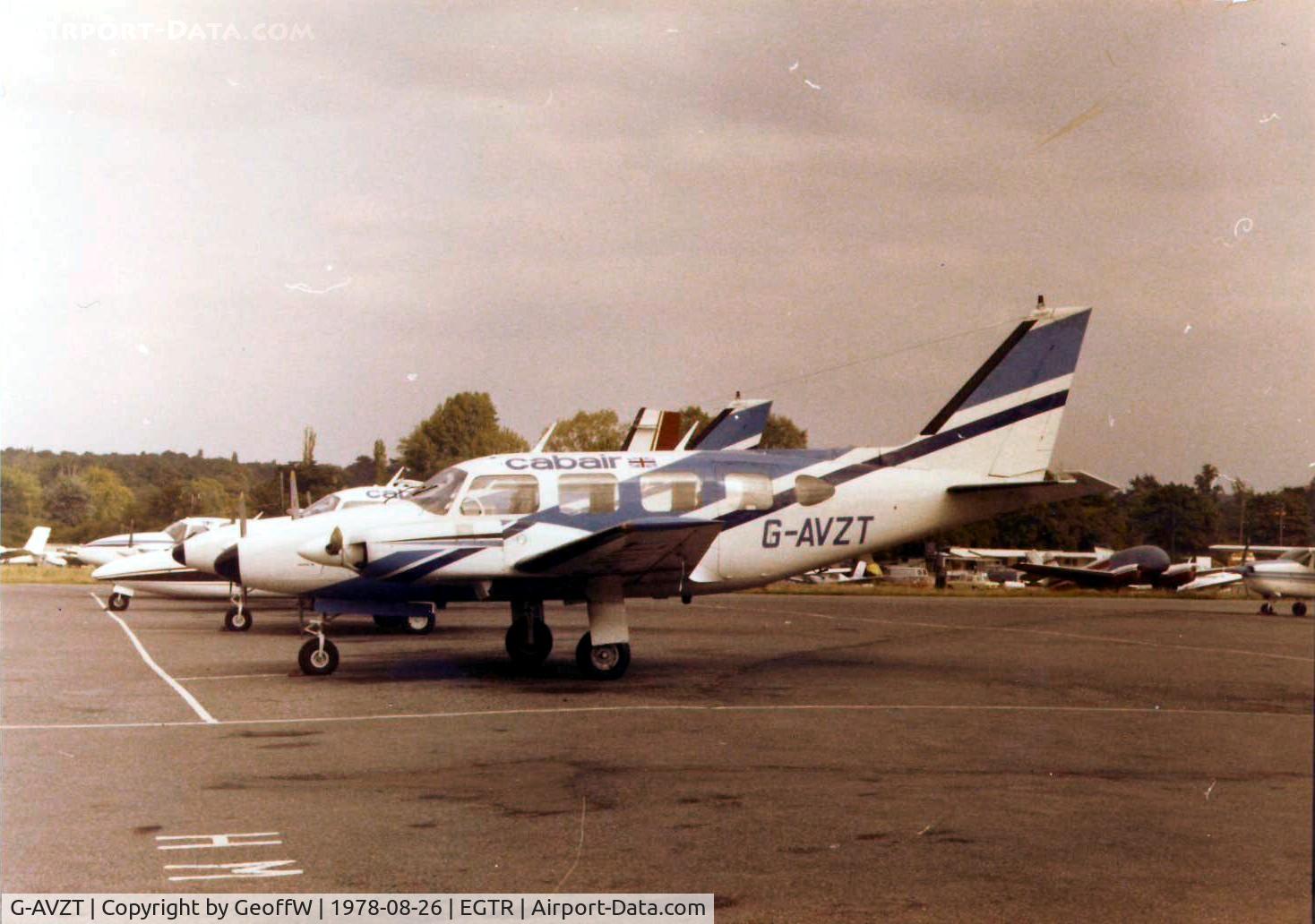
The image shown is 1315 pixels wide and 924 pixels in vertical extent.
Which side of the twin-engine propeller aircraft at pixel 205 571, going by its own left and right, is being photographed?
left

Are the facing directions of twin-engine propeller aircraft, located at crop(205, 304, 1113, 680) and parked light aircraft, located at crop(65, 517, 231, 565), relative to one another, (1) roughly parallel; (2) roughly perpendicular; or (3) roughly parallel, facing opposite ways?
roughly parallel

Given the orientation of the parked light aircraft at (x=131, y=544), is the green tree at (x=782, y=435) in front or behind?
behind

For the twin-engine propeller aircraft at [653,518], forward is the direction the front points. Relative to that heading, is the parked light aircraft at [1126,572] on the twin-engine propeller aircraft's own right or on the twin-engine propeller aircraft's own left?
on the twin-engine propeller aircraft's own right

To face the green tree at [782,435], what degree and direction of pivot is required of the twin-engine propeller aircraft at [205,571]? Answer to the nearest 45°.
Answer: approximately 135° to its right

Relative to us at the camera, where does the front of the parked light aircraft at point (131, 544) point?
facing to the left of the viewer

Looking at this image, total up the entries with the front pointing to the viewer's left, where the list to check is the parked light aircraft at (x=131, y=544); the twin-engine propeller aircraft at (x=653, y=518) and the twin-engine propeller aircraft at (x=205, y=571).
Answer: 3

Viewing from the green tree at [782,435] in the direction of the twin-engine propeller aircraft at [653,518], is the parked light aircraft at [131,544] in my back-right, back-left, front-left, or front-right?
front-right

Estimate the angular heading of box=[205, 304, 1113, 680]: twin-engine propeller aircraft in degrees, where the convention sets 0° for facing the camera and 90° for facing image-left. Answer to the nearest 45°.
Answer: approximately 90°

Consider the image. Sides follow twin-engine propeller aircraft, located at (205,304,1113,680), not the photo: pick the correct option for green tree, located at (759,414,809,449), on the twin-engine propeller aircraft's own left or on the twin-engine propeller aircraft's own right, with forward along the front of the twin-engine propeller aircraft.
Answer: on the twin-engine propeller aircraft's own right

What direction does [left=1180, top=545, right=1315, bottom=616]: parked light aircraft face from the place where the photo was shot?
facing the viewer and to the left of the viewer

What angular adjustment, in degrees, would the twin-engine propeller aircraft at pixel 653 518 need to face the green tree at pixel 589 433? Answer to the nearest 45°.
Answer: approximately 90° to its right
